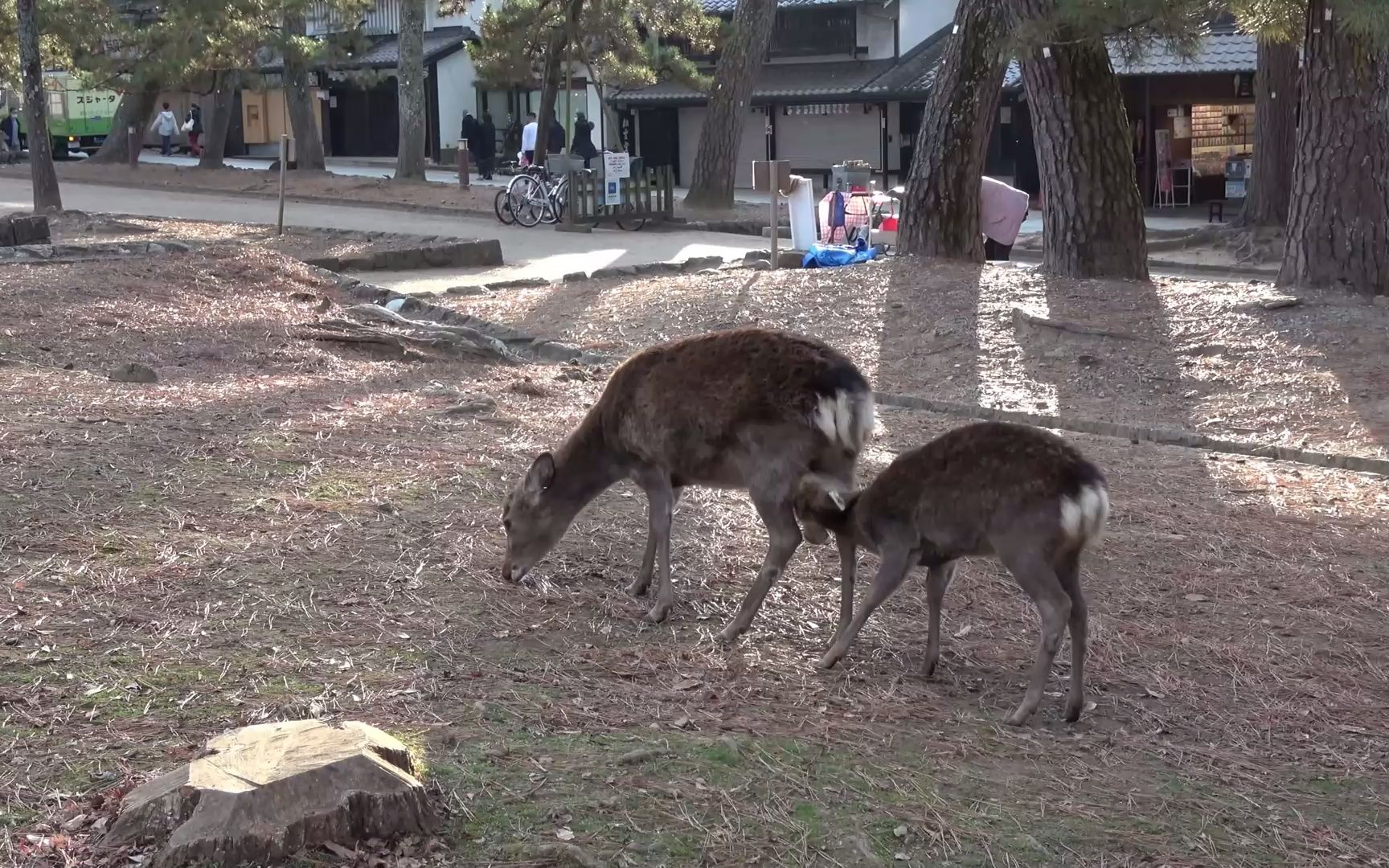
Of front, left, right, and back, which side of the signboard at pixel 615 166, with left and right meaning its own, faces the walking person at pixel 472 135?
back

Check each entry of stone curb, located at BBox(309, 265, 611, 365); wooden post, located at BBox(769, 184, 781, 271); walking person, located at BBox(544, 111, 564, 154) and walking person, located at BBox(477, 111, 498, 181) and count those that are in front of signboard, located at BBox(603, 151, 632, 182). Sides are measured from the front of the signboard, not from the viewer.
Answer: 2

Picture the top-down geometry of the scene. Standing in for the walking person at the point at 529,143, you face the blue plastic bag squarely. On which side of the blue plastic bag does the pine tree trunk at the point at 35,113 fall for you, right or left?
right

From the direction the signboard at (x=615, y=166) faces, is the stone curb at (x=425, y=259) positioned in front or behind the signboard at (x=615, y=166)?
in front

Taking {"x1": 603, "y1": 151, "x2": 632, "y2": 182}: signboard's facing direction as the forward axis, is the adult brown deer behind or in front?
in front

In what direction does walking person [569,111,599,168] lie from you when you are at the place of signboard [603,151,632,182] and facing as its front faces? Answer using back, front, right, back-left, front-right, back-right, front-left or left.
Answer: back

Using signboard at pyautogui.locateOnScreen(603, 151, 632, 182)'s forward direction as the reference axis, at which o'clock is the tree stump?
The tree stump is roughly at 12 o'clock from the signboard.

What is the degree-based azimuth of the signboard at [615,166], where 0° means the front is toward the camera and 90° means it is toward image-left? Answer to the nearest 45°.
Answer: approximately 0°

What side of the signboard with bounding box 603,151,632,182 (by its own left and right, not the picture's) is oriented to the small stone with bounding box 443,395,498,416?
front

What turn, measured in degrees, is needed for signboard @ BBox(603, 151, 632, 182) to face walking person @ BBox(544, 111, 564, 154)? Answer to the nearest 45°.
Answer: approximately 180°
